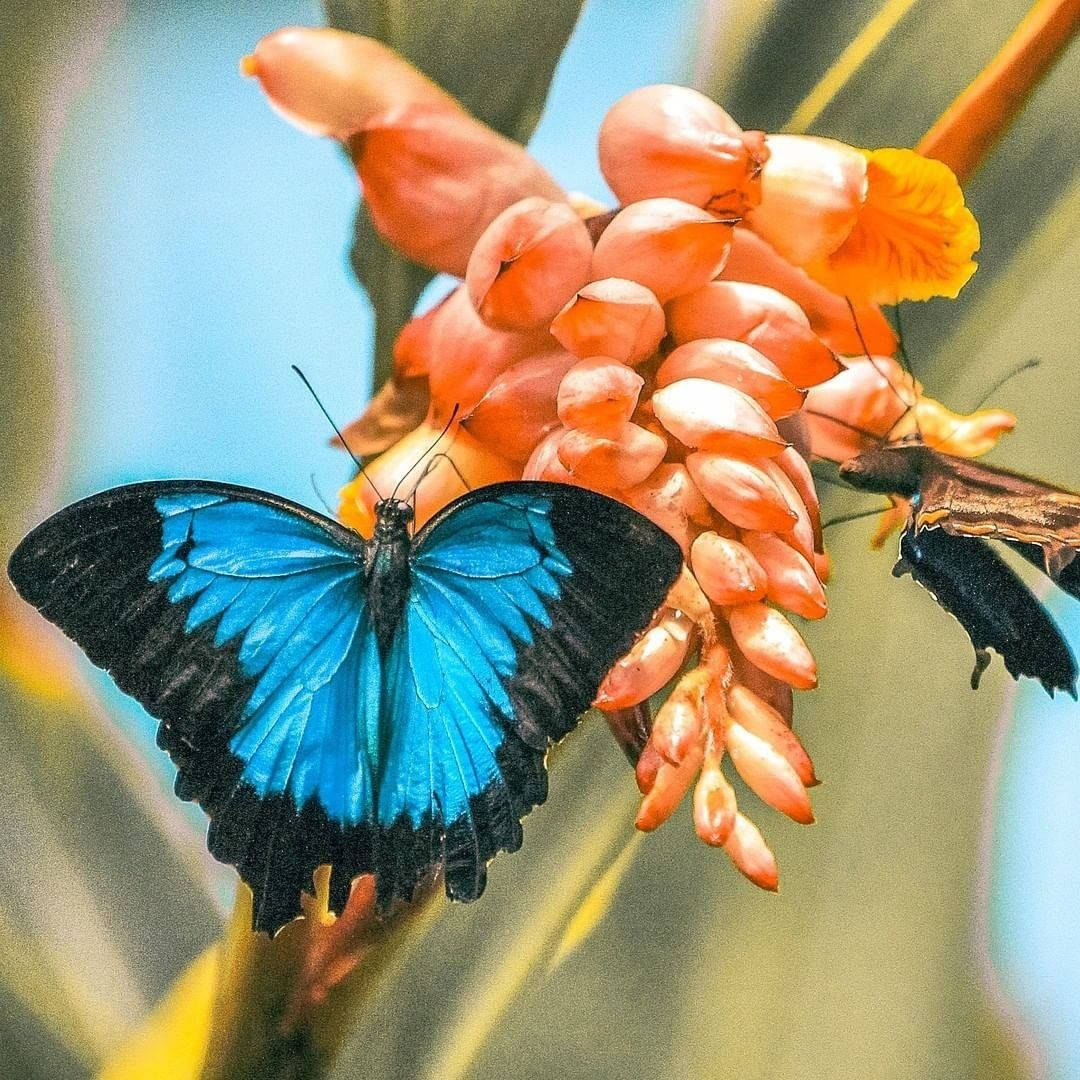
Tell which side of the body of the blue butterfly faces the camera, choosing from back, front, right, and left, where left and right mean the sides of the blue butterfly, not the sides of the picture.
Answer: back
